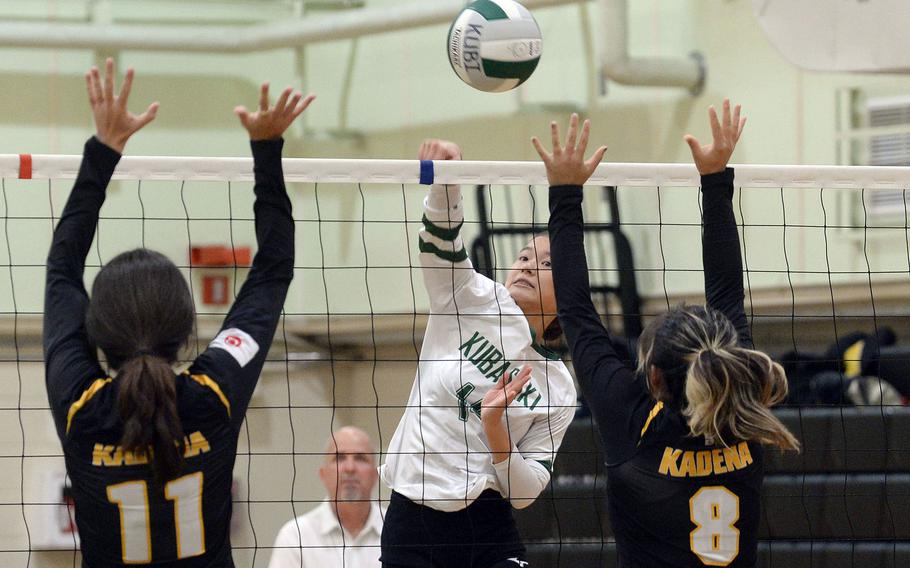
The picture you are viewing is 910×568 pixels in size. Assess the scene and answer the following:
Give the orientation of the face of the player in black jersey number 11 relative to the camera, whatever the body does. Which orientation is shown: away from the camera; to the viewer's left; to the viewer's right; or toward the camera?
away from the camera

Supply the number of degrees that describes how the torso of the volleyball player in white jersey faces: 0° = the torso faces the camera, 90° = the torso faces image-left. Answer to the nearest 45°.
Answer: approximately 0°

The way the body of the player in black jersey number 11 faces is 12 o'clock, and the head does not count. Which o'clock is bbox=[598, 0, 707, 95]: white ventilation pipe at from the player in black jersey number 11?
The white ventilation pipe is roughly at 1 o'clock from the player in black jersey number 11.

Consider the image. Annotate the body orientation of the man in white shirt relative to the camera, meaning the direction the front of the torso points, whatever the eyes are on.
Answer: toward the camera

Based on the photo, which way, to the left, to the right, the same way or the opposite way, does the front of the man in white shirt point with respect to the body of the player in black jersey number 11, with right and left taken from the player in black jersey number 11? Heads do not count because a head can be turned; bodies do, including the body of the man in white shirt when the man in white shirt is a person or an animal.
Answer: the opposite way

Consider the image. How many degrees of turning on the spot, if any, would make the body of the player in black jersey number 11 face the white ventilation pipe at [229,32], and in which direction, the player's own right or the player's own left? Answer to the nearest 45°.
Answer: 0° — they already face it

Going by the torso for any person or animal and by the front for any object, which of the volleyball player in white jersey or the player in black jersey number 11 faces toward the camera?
the volleyball player in white jersey

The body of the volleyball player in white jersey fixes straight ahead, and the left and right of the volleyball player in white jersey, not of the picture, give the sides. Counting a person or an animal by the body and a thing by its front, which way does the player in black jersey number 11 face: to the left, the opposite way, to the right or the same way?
the opposite way

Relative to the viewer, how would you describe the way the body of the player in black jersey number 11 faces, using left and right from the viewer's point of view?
facing away from the viewer

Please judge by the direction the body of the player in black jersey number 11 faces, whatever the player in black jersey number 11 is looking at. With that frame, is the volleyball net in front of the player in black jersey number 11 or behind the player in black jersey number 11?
in front

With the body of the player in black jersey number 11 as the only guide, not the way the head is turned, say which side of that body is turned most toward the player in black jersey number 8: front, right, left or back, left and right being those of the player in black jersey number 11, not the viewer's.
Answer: right

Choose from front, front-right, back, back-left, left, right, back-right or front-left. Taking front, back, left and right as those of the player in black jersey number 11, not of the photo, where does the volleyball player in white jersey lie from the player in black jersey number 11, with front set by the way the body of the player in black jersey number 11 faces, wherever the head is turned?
front-right

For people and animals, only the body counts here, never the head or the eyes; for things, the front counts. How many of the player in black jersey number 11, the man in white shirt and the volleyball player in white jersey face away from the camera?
1
